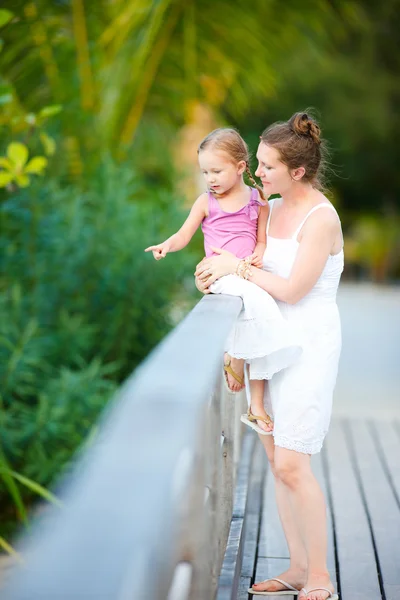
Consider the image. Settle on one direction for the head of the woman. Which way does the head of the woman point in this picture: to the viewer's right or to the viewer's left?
to the viewer's left

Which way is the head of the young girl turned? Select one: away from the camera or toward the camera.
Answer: toward the camera

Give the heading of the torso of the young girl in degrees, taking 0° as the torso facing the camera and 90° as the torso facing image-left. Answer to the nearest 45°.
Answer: approximately 45°

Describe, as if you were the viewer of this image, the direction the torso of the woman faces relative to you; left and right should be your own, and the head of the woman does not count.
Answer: facing the viewer and to the left of the viewer
